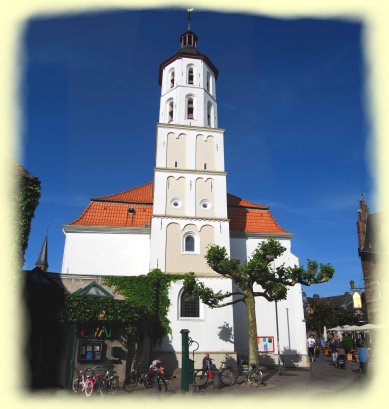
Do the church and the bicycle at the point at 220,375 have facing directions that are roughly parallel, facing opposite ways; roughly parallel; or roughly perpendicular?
roughly perpendicular
